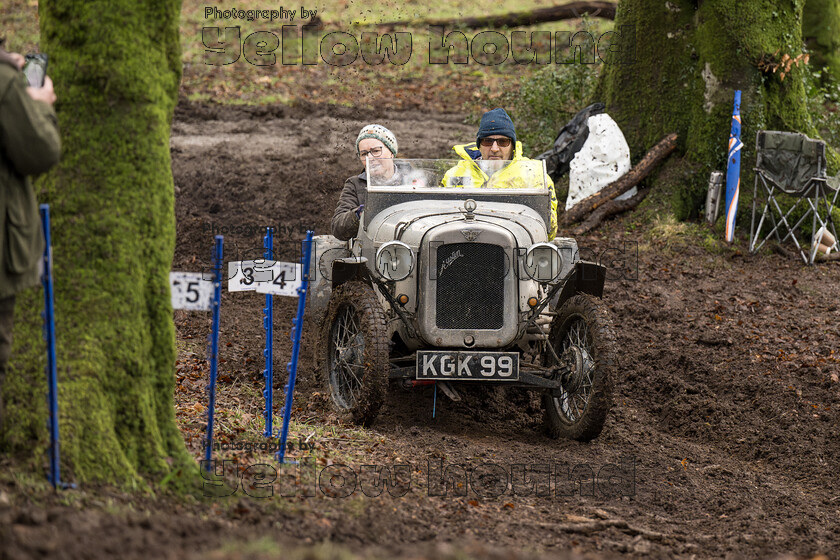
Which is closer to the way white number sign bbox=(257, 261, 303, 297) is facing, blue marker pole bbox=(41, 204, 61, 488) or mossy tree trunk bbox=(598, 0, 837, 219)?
the blue marker pole

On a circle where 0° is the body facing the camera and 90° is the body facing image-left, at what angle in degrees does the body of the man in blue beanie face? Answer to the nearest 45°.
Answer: approximately 0°

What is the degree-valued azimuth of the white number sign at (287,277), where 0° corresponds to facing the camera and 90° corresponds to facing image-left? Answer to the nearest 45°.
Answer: approximately 0°

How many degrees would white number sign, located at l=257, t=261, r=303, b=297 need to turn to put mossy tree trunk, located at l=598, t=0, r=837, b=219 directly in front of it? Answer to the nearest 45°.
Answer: approximately 135° to its left

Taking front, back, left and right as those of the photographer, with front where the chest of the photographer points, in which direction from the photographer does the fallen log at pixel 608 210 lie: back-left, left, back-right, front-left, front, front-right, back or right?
front-left

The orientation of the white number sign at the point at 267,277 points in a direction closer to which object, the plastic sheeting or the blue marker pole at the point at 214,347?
the blue marker pole

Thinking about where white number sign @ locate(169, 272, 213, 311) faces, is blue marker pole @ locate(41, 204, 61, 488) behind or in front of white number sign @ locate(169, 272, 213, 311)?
in front

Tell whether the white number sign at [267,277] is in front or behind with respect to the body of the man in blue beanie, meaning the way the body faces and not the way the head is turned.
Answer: in front
